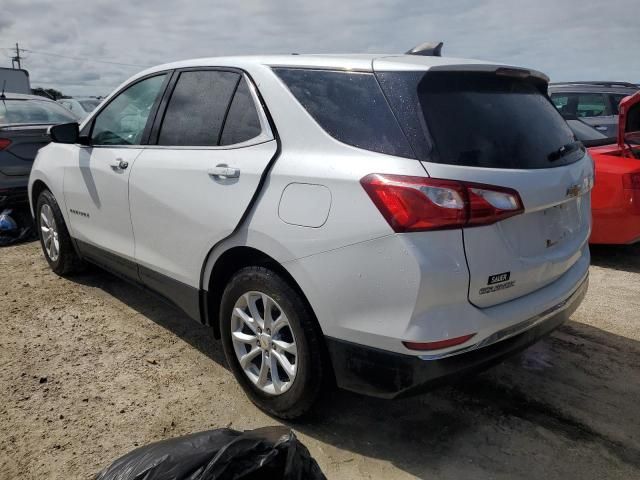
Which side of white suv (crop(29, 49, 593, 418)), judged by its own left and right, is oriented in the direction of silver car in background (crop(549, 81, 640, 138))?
right

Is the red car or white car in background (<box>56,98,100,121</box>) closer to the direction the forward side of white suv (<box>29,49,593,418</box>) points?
the white car in background

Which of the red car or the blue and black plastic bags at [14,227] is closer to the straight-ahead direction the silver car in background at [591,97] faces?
the blue and black plastic bags

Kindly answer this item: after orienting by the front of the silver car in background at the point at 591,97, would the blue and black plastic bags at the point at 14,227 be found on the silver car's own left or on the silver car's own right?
on the silver car's own left

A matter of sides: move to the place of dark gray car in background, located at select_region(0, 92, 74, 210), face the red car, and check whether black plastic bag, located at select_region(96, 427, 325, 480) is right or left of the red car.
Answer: right

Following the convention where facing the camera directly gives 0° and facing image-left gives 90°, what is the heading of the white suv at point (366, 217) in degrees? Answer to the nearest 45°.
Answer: approximately 135°

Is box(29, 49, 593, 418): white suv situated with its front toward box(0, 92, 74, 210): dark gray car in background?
yes

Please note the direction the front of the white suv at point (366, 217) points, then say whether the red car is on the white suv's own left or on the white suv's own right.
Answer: on the white suv's own right

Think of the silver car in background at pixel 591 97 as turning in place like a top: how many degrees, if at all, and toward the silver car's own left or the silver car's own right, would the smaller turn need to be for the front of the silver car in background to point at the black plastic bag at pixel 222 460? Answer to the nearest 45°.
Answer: approximately 90° to the silver car's own left

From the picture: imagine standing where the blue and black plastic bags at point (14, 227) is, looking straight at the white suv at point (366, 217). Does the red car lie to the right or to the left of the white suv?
left

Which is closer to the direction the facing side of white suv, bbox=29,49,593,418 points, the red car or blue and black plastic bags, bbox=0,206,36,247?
the blue and black plastic bags
